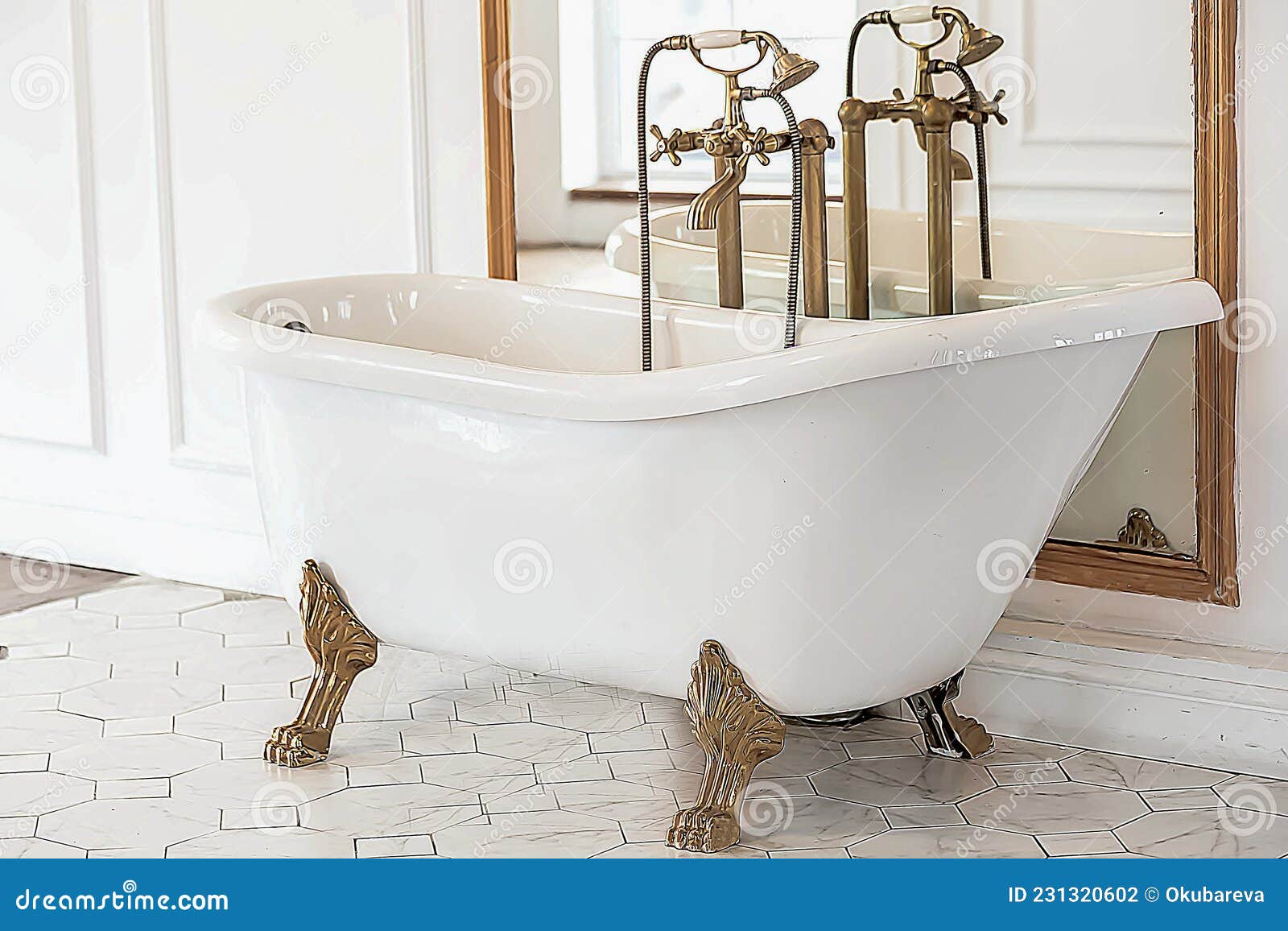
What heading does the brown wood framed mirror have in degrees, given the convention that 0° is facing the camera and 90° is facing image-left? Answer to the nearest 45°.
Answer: approximately 45°

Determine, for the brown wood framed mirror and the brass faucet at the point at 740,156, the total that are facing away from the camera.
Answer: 0

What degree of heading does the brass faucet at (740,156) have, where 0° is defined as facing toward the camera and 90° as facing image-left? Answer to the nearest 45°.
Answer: approximately 45°
